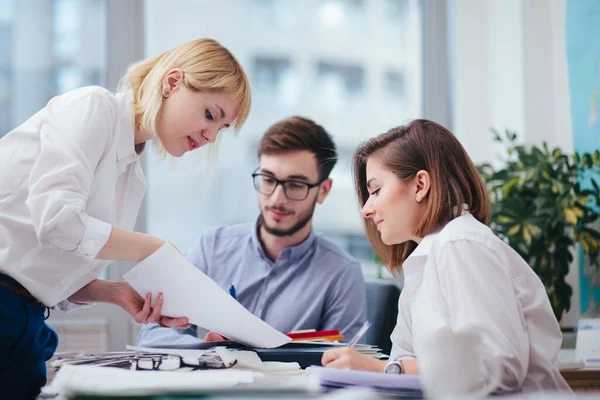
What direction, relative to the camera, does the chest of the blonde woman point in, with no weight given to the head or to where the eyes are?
to the viewer's right

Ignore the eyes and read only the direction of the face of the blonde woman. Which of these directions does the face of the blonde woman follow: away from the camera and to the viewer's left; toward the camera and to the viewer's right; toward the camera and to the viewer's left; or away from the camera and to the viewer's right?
toward the camera and to the viewer's right

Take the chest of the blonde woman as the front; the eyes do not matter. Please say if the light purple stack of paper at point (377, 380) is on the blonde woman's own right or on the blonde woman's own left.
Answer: on the blonde woman's own right

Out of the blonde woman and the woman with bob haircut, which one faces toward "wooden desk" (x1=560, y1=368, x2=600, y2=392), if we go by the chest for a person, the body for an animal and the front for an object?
the blonde woman

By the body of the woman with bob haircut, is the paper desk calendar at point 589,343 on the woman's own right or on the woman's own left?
on the woman's own right

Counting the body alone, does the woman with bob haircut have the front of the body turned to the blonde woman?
yes

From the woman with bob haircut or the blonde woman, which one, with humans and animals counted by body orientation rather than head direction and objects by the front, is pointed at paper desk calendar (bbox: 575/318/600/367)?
the blonde woman

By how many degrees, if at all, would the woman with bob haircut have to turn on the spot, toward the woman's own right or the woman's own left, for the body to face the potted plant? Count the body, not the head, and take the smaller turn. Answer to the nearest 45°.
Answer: approximately 90° to the woman's own right

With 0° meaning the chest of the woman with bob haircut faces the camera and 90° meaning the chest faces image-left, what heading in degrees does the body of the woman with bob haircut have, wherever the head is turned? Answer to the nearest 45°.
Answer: approximately 90°

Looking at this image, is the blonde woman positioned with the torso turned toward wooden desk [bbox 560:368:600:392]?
yes
